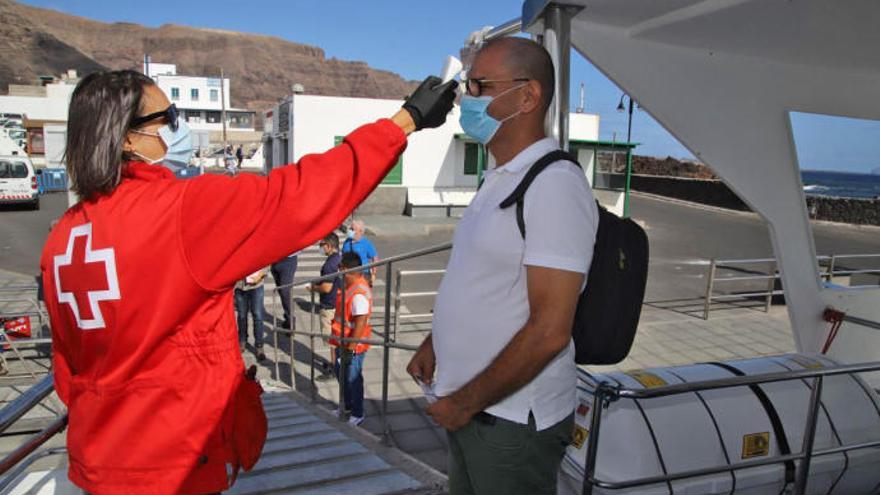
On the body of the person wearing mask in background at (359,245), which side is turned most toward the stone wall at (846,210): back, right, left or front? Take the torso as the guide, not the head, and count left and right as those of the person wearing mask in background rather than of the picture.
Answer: back

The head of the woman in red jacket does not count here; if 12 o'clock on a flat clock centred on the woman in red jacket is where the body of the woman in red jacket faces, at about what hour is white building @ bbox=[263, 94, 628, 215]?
The white building is roughly at 11 o'clock from the woman in red jacket.

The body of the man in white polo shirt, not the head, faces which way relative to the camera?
to the viewer's left

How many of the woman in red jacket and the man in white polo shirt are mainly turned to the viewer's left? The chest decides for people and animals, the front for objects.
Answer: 1

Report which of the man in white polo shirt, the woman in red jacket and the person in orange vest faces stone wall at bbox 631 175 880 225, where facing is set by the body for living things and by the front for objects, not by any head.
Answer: the woman in red jacket

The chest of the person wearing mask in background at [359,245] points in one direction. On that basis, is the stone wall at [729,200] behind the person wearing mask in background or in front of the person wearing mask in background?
behind

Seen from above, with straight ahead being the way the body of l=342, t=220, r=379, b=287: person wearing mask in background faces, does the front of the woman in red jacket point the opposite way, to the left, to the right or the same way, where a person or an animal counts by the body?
the opposite way

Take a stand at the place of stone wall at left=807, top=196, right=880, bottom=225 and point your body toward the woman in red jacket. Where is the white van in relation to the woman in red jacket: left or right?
right

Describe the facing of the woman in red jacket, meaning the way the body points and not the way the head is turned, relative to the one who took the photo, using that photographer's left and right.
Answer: facing away from the viewer and to the right of the viewer

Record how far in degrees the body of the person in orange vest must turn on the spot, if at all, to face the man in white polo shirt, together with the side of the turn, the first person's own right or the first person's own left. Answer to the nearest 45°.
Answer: approximately 90° to the first person's own left
